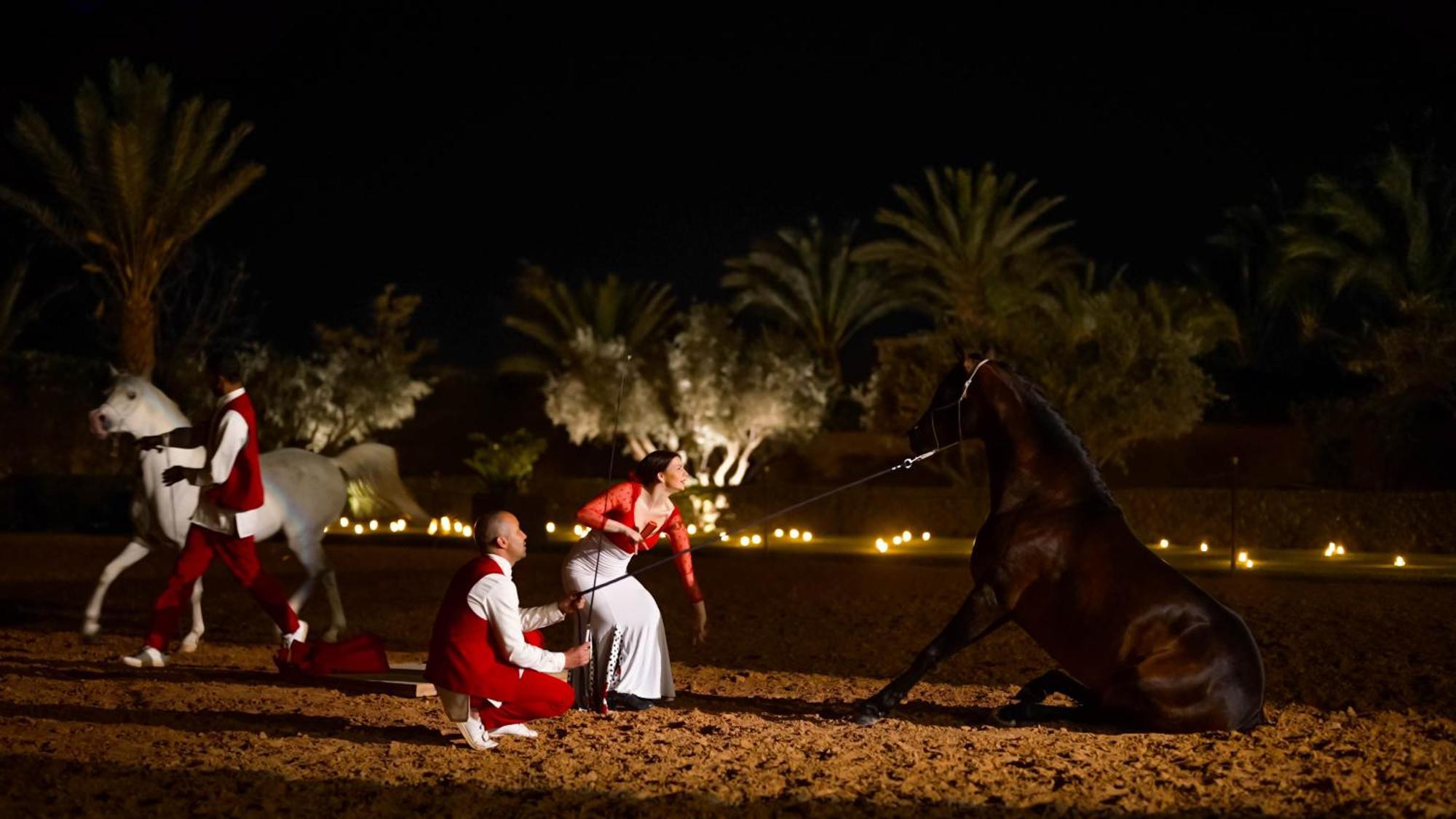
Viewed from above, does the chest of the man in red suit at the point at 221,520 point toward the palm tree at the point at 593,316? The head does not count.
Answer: no

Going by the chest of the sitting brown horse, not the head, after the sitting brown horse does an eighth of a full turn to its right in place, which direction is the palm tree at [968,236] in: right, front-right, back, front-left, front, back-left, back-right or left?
front-right

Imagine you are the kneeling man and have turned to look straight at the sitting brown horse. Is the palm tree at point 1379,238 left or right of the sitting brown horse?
left

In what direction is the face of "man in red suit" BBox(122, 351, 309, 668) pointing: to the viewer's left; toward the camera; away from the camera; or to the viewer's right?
to the viewer's left

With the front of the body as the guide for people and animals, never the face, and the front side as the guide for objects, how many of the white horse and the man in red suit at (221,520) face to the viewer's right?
0

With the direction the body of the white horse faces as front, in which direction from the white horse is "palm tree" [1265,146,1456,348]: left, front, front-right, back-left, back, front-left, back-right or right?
back-right

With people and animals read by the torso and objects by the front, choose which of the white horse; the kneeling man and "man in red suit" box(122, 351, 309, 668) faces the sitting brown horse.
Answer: the kneeling man

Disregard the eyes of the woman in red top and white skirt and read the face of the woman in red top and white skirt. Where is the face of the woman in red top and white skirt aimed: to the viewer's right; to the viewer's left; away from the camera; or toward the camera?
to the viewer's right

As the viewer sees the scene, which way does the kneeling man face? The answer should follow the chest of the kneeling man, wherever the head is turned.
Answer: to the viewer's right

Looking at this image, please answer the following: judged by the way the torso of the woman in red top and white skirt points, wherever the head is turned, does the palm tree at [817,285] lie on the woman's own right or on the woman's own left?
on the woman's own left

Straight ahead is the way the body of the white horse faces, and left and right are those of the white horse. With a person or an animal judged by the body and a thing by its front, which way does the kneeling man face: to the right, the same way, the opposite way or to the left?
the opposite way

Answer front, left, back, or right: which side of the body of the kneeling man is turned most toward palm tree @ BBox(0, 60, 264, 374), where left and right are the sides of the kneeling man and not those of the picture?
left

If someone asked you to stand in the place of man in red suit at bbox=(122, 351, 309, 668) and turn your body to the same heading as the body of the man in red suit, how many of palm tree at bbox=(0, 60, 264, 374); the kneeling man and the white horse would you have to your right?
2

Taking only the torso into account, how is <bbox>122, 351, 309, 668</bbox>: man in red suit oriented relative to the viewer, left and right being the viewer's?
facing to the left of the viewer

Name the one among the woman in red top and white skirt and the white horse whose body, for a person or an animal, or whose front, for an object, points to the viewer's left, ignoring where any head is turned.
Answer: the white horse

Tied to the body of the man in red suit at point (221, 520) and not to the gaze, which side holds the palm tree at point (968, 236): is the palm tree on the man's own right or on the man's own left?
on the man's own right

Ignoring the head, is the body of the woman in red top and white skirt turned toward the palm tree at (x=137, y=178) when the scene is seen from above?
no

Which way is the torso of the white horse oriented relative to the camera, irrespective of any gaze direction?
to the viewer's left

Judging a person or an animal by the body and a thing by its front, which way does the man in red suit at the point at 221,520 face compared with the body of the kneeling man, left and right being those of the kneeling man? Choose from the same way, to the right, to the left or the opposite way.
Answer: the opposite way

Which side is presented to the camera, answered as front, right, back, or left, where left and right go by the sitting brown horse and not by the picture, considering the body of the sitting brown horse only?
left

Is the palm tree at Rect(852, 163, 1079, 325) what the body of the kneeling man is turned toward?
no

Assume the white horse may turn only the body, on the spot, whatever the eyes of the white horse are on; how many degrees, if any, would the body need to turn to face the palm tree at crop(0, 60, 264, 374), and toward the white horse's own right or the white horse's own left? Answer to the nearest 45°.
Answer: approximately 90° to the white horse's own right

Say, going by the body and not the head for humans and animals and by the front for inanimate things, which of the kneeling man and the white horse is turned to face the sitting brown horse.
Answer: the kneeling man

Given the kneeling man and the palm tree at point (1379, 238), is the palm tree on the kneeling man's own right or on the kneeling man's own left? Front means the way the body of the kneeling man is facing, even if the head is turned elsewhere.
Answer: on the kneeling man's own left
